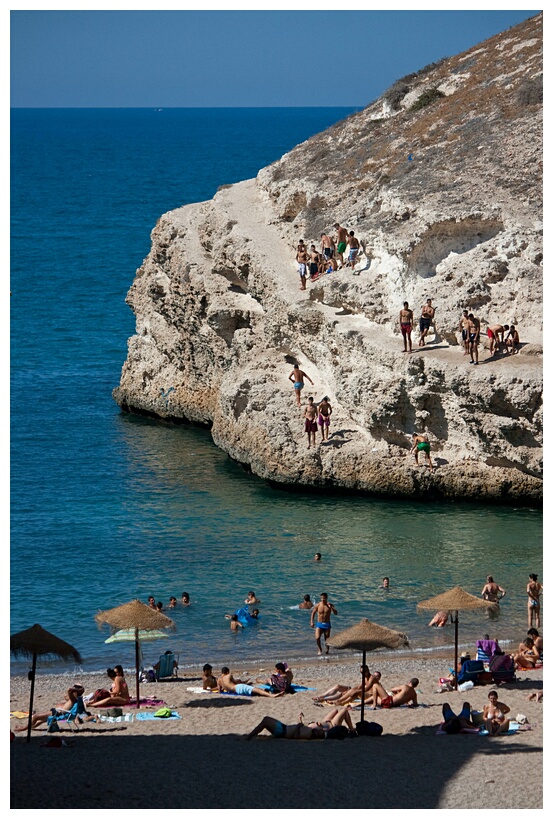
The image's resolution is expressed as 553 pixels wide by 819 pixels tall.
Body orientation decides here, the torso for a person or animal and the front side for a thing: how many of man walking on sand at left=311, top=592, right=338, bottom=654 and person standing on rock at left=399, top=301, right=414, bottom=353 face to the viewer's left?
0

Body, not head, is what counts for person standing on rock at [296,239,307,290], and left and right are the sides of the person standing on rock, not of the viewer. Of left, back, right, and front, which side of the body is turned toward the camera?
front

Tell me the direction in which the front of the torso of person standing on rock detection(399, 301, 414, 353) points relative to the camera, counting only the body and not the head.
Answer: toward the camera

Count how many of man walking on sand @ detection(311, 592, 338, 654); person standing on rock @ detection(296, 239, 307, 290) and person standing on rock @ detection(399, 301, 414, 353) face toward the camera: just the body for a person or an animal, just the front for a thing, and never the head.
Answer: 3

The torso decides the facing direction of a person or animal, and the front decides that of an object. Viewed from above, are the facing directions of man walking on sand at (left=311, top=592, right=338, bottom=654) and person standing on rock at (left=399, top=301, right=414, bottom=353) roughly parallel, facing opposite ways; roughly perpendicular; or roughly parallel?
roughly parallel

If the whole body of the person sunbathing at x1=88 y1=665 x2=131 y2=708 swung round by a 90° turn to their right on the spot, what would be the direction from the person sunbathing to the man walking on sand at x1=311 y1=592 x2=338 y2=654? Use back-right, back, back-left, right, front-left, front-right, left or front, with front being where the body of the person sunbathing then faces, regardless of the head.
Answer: front-right

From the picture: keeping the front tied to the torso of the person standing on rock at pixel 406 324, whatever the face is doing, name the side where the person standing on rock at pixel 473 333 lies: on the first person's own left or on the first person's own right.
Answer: on the first person's own left

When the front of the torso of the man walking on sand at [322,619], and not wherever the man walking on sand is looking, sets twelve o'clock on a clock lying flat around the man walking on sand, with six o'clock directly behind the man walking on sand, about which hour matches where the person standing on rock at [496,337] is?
The person standing on rock is roughly at 7 o'clock from the man walking on sand.

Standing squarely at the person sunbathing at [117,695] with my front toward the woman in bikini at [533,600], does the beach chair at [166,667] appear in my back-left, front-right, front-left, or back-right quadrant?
front-left

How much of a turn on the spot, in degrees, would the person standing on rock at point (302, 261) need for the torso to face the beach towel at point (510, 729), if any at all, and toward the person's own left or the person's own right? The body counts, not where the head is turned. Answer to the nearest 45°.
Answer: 0° — they already face it

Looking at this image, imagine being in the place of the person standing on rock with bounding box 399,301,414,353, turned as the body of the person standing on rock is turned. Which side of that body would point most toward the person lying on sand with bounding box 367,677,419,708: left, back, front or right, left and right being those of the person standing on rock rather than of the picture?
front

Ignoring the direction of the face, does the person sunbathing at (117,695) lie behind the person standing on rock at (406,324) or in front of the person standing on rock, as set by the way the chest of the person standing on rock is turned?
in front

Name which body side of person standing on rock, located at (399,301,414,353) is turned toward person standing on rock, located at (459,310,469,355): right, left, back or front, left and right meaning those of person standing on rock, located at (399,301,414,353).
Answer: left
